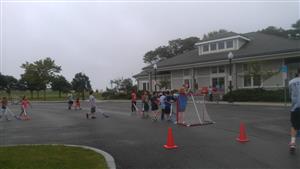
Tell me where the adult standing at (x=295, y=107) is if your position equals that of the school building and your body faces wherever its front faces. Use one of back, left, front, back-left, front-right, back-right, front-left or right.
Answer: front-left

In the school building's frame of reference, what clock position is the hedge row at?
The hedge row is roughly at 10 o'clock from the school building.

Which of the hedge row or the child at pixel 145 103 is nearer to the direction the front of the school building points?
the child

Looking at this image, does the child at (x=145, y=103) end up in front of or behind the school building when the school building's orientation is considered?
in front

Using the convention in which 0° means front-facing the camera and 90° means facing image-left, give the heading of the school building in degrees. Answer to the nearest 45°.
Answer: approximately 45°

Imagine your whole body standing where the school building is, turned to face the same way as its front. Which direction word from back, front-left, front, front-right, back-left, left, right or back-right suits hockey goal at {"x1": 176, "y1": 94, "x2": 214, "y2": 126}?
front-left

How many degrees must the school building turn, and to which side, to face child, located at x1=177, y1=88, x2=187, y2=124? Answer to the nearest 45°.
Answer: approximately 45° to its left
